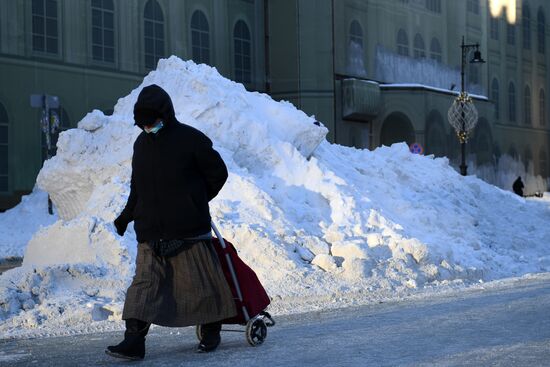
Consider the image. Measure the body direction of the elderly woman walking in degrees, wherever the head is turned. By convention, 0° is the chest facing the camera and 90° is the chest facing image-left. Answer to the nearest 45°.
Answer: approximately 45°

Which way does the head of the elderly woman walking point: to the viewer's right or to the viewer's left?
to the viewer's left
